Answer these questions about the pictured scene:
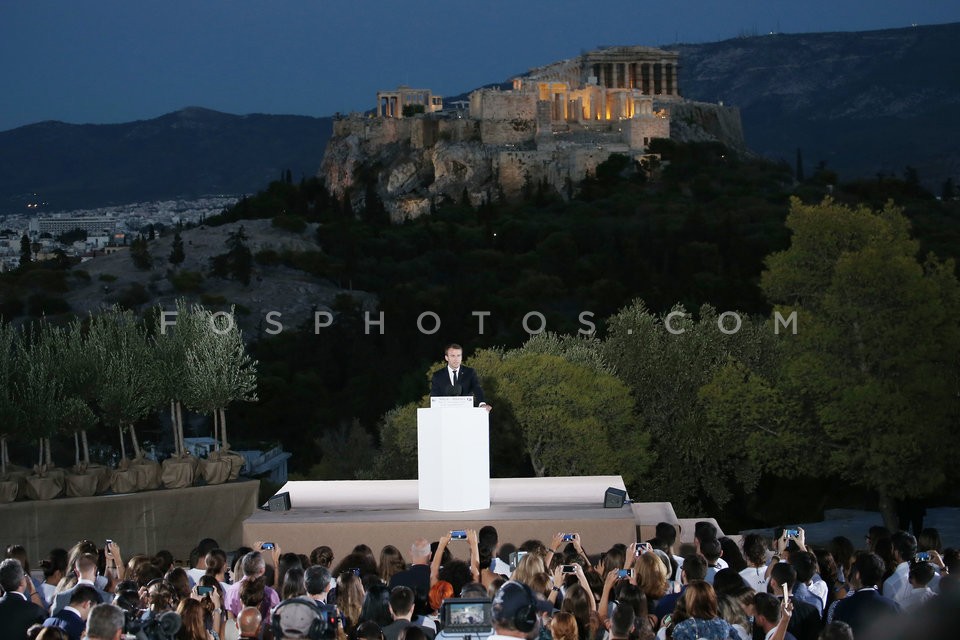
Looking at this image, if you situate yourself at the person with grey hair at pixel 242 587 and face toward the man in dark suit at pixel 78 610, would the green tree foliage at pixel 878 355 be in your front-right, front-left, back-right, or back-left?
back-right

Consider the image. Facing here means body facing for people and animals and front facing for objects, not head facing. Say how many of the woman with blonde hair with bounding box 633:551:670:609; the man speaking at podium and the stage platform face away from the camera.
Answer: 1

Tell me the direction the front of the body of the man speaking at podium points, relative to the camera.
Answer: toward the camera

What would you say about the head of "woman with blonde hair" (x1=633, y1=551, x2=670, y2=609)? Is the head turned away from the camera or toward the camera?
away from the camera

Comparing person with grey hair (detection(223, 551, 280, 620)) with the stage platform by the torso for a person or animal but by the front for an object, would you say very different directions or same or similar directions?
very different directions

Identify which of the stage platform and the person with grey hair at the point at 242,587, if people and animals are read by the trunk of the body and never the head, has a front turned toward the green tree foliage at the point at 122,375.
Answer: the person with grey hair

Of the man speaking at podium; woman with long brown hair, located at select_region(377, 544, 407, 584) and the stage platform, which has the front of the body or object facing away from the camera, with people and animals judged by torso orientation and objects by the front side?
the woman with long brown hair

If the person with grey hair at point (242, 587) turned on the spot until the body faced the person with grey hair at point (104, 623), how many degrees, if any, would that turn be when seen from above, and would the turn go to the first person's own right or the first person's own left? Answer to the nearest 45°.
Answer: approximately 180°

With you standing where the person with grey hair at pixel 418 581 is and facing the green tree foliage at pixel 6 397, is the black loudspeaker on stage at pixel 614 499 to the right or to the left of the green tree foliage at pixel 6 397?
right

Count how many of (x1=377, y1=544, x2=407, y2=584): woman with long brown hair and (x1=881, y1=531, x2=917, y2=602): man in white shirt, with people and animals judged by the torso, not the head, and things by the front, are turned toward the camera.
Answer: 0

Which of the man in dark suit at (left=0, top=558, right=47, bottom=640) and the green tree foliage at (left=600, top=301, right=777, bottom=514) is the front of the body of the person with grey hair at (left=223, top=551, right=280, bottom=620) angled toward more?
the green tree foliage

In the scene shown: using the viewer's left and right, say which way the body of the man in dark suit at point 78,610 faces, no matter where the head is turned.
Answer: facing away from the viewer and to the right of the viewer

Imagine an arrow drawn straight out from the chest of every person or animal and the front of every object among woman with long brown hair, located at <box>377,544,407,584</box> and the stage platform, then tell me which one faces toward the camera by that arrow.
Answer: the stage platform

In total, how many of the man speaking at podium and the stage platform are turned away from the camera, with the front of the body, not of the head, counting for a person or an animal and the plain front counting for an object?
0

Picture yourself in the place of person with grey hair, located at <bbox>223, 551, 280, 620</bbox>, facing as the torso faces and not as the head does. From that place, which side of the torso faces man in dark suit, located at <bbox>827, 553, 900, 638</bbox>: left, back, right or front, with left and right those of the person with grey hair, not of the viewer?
right

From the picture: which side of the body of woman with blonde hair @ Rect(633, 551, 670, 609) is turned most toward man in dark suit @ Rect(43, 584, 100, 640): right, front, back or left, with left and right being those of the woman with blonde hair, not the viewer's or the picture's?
left

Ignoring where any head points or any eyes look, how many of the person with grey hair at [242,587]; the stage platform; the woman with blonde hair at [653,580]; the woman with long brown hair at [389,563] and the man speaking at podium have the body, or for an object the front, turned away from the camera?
3

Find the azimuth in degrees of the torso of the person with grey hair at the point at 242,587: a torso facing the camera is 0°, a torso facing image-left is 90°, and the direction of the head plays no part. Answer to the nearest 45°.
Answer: approximately 180°

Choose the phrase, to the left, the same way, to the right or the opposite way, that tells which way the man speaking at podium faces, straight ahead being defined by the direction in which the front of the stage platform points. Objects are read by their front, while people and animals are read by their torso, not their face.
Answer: the same way

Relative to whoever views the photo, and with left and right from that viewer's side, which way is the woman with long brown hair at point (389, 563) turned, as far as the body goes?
facing away from the viewer

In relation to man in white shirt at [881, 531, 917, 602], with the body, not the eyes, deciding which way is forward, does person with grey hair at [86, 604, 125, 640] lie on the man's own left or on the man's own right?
on the man's own left

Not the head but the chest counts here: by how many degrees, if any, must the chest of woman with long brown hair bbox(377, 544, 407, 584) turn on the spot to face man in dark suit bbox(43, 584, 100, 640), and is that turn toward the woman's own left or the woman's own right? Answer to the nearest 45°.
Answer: approximately 135° to the woman's own left
